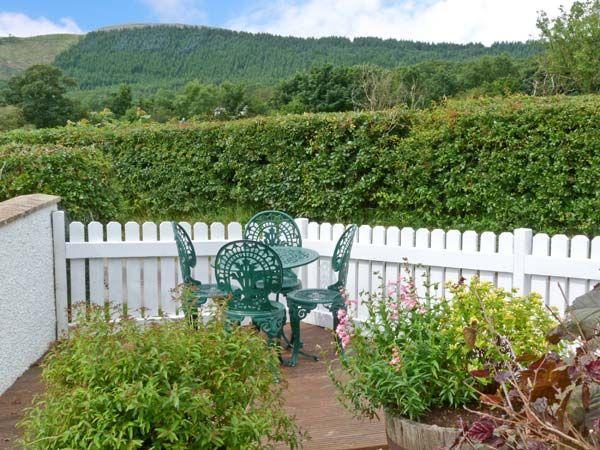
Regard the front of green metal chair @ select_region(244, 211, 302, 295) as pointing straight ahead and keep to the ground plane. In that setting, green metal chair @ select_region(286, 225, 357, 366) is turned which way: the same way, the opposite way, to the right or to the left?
to the right

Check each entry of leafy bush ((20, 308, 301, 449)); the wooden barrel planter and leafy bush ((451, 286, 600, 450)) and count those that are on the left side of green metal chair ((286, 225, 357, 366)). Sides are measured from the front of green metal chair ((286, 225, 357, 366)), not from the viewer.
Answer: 3

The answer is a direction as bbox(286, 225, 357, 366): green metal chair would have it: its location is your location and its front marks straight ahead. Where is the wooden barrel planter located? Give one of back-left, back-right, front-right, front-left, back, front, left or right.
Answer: left

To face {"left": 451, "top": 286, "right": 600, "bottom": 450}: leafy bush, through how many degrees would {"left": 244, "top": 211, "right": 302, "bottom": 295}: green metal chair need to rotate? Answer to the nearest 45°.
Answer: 0° — it already faces it

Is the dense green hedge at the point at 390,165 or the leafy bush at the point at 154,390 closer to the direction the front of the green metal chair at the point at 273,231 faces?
the leafy bush

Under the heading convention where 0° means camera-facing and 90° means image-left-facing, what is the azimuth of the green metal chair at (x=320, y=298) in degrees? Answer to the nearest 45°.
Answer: approximately 90°

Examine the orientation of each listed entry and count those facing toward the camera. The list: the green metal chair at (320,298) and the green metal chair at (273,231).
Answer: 1

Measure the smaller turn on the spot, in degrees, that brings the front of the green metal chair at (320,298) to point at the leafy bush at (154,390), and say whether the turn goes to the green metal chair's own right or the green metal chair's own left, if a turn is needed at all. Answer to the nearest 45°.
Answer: approximately 90° to the green metal chair's own left

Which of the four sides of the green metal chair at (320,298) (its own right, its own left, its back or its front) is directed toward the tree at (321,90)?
right

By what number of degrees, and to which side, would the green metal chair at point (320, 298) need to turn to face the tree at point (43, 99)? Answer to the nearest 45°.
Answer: approximately 45° to its right

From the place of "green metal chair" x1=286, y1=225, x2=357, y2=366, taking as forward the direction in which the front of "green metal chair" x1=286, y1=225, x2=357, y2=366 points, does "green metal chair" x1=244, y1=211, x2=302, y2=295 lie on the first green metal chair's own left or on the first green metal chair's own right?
on the first green metal chair's own right

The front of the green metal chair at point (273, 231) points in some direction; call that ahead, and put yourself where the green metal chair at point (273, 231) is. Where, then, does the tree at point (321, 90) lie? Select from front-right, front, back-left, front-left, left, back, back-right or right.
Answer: back

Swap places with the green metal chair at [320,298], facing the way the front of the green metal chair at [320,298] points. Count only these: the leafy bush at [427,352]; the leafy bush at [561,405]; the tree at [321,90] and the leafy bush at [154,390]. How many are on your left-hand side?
3

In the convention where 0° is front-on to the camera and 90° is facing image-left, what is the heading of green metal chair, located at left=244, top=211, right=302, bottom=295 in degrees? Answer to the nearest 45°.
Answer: approximately 0°

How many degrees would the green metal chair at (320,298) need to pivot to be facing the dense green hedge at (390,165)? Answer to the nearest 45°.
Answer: approximately 90° to its right

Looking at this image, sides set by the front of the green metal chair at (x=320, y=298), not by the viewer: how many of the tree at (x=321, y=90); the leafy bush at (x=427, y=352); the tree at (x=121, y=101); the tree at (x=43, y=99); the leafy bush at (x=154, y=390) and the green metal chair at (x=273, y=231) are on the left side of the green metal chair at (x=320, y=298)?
2

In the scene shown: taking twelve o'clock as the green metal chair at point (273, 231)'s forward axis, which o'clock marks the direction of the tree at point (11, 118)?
The tree is roughly at 5 o'clock from the green metal chair.
